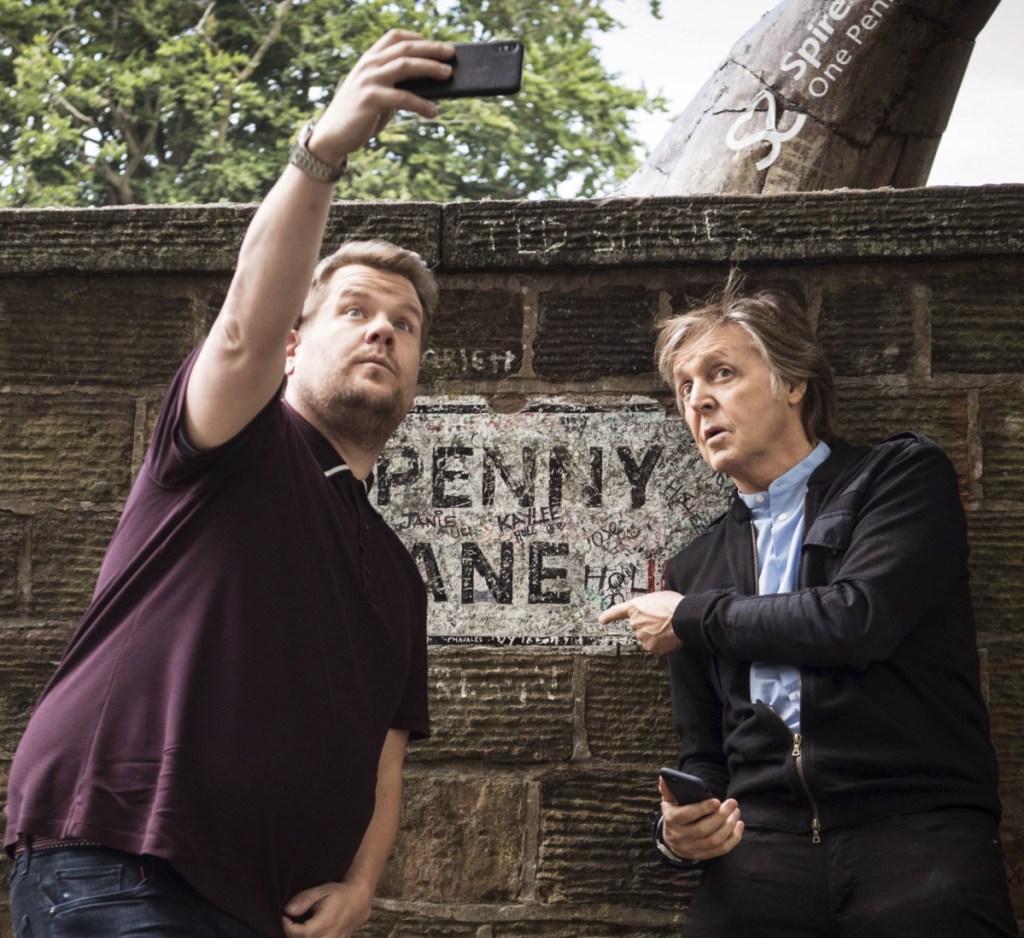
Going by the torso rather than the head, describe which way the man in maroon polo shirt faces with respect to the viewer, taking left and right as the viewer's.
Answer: facing the viewer and to the right of the viewer

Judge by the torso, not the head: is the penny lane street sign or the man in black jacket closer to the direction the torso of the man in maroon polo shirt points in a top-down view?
the man in black jacket

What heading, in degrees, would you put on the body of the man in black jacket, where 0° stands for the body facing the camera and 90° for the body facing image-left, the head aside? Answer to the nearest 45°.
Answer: approximately 45°

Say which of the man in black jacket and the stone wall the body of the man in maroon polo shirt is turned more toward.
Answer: the man in black jacket

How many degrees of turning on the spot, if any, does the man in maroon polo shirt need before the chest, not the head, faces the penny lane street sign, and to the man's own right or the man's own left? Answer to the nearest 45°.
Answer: approximately 90° to the man's own left

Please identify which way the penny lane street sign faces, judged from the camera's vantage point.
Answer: facing the viewer

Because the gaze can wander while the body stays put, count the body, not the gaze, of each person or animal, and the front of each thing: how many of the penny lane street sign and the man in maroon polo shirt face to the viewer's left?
0

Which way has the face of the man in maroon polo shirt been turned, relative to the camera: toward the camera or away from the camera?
toward the camera

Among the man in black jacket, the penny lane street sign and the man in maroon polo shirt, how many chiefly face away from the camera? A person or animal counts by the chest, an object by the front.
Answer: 0

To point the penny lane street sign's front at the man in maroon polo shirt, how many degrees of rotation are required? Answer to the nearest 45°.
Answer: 0° — it already faces them

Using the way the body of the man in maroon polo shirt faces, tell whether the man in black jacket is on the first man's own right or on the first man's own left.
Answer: on the first man's own left

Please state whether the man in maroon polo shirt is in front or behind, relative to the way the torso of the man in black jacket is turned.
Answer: in front

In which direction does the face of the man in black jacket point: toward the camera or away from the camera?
toward the camera
